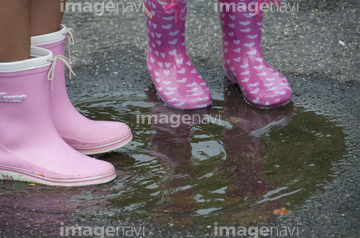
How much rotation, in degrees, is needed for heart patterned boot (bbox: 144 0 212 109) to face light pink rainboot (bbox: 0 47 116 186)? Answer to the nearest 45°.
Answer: approximately 90° to its right

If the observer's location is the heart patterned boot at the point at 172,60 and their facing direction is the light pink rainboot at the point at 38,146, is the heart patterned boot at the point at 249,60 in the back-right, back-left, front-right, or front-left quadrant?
back-left

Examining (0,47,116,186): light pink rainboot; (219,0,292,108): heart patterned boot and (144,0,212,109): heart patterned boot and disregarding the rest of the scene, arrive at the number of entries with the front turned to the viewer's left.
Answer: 0

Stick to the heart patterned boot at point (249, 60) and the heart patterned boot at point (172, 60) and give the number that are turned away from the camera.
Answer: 0

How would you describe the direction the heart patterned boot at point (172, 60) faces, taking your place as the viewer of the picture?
facing the viewer and to the right of the viewer

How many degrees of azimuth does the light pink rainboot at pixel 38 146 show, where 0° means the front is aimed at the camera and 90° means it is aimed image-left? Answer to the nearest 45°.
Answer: approximately 270°

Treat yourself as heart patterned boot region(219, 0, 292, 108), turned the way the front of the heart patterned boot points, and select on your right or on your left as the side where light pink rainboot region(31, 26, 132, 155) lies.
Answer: on your right

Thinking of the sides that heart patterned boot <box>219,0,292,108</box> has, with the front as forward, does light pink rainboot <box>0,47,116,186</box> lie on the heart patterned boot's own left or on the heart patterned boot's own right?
on the heart patterned boot's own right

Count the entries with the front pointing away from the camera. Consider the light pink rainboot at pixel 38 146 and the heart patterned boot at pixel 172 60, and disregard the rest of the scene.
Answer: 0

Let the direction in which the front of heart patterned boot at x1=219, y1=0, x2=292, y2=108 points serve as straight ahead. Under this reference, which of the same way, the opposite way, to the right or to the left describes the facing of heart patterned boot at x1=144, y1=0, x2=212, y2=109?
the same way
